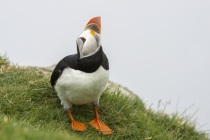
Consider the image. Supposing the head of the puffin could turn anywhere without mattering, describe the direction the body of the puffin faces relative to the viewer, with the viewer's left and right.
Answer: facing the viewer and to the right of the viewer
